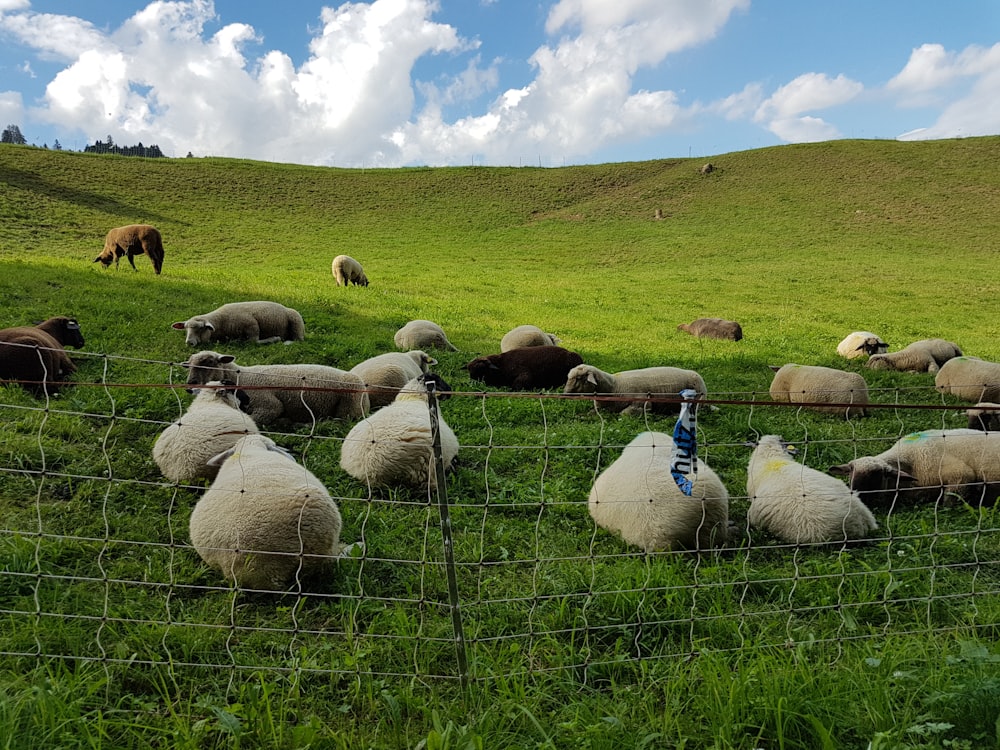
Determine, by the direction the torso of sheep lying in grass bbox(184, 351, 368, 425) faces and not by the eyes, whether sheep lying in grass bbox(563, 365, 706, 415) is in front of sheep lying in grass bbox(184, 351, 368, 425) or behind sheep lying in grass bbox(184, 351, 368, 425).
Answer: behind

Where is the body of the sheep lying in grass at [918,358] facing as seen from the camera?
to the viewer's left

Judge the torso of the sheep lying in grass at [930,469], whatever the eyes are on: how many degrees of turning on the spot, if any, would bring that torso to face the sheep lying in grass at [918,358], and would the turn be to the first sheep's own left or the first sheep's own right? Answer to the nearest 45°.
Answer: approximately 90° to the first sheep's own right

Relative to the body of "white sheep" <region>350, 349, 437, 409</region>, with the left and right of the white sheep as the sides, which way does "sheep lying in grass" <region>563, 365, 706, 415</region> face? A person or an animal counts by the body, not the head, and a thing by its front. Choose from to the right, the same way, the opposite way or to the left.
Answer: the opposite way

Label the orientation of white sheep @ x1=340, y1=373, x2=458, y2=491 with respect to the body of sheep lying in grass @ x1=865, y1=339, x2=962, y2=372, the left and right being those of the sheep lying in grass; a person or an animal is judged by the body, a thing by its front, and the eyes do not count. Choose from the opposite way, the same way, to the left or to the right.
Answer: to the right

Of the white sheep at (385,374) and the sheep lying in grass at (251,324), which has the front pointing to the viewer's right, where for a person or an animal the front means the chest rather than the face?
the white sheep

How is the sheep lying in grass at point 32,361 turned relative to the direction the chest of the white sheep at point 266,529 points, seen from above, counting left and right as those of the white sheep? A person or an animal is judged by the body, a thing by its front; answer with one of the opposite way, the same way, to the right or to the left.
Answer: to the right

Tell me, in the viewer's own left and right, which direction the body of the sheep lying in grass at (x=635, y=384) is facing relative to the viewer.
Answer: facing to the left of the viewer

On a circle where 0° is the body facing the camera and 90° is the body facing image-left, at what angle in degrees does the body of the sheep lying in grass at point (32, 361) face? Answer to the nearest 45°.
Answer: approximately 270°

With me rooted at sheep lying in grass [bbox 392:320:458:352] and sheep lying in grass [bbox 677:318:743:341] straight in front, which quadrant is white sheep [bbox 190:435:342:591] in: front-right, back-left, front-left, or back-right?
back-right

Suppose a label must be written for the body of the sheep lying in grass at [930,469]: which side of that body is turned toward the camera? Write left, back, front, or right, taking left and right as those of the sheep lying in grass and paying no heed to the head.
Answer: left

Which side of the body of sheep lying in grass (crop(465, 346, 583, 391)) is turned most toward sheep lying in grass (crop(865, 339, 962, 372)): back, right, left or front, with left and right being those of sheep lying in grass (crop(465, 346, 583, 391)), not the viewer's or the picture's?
back

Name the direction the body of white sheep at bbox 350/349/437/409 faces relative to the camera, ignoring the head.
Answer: to the viewer's right

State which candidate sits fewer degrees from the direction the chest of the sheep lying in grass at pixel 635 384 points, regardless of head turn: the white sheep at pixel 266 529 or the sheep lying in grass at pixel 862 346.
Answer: the white sheep

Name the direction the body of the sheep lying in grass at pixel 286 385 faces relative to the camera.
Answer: to the viewer's left
